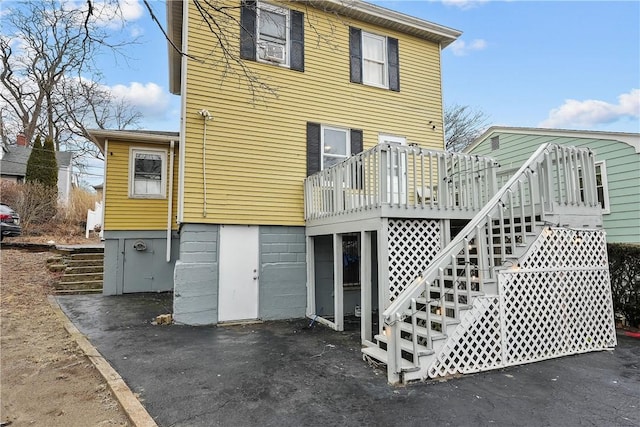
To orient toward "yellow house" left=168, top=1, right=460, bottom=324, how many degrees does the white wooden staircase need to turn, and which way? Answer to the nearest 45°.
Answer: approximately 45° to its right

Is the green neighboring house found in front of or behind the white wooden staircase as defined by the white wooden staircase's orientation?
behind

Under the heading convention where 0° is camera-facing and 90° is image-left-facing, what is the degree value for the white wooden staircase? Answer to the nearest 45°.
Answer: approximately 45°

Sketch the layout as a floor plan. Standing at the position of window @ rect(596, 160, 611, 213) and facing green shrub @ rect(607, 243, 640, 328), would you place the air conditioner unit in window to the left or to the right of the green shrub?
right
